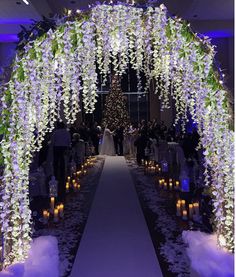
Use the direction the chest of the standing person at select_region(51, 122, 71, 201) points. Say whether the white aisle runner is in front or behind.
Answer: behind

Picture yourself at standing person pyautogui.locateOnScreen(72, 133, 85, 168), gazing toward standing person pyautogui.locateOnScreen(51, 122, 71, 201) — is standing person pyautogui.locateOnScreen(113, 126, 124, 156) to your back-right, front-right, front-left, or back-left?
back-left

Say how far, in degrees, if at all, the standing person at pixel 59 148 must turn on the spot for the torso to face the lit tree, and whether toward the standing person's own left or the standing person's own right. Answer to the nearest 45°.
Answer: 0° — they already face it

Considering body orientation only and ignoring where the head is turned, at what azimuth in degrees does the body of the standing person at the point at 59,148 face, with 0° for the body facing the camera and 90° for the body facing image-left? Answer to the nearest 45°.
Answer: approximately 180°

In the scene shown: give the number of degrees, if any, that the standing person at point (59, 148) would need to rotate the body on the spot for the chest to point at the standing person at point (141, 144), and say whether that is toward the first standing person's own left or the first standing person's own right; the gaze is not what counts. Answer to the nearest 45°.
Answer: approximately 45° to the first standing person's own right

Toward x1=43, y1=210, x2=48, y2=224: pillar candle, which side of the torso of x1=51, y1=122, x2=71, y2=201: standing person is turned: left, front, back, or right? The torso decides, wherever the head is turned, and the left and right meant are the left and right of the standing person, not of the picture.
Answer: back

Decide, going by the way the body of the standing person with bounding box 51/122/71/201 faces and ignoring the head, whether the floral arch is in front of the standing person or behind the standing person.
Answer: behind
